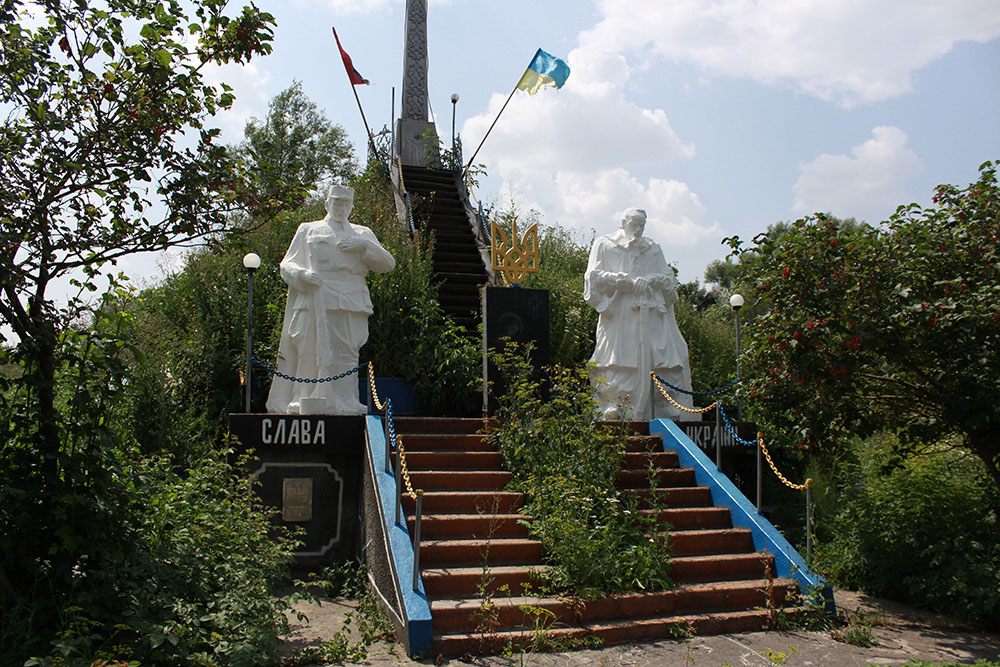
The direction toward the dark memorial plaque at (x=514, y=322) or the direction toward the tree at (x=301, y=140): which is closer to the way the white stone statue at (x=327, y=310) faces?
the dark memorial plaque

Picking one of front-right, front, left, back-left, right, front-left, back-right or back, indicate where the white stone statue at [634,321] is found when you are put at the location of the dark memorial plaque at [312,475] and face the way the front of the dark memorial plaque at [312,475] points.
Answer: left

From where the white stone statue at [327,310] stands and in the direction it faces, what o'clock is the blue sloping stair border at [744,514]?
The blue sloping stair border is roughly at 10 o'clock from the white stone statue.

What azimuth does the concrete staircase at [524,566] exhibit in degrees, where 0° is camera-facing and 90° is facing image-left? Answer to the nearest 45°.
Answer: approximately 0°

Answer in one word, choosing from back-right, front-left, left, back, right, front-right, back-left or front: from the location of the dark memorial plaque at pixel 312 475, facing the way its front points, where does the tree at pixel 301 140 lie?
back

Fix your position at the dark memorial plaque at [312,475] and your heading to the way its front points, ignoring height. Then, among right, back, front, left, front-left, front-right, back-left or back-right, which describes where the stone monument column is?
back
